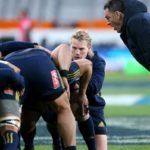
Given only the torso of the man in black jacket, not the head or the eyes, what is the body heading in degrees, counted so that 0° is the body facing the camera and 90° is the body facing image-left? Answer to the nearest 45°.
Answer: approximately 90°

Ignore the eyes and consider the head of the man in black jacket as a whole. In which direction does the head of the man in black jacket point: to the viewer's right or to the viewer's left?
to the viewer's left

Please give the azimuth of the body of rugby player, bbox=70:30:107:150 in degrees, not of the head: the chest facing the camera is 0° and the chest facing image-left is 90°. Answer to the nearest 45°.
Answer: approximately 45°
